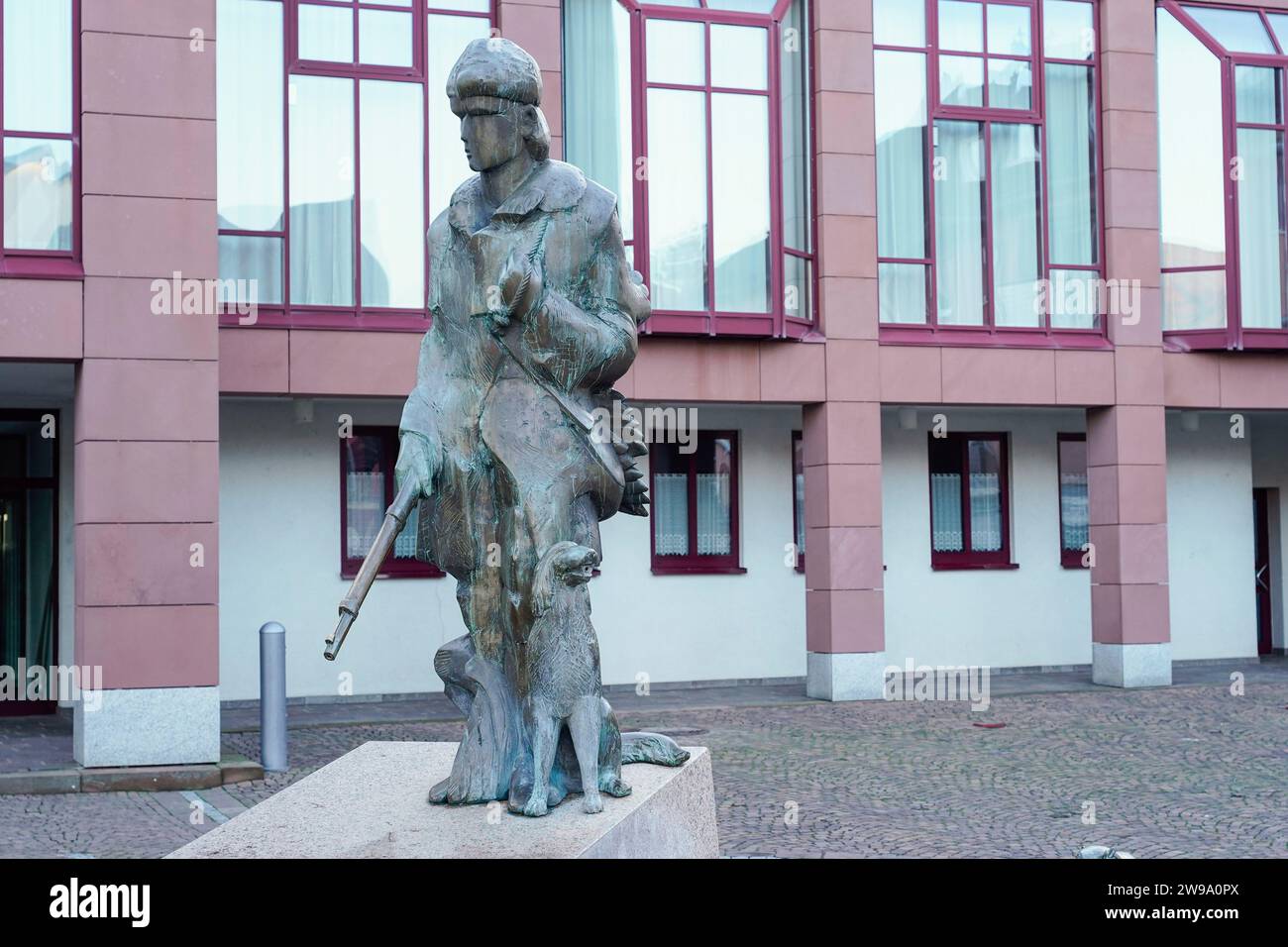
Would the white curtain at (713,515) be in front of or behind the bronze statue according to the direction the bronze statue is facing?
behind

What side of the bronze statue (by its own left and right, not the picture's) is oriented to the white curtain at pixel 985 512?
back

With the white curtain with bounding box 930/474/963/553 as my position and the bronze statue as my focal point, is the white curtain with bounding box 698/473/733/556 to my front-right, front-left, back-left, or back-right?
front-right

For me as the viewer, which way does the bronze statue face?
facing the viewer and to the left of the viewer

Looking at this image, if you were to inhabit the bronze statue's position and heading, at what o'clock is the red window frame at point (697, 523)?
The red window frame is roughly at 5 o'clock from the bronze statue.

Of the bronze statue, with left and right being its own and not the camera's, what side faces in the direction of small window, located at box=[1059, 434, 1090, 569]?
back

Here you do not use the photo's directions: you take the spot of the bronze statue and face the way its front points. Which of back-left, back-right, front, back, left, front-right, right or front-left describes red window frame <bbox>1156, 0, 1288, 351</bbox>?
back

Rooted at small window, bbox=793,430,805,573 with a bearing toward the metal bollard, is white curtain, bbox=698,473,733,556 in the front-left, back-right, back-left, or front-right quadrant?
front-right

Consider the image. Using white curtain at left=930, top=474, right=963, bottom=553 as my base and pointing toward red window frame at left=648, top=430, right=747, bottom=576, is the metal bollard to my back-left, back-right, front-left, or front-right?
front-left

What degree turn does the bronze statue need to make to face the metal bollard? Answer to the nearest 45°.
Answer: approximately 135° to its right
